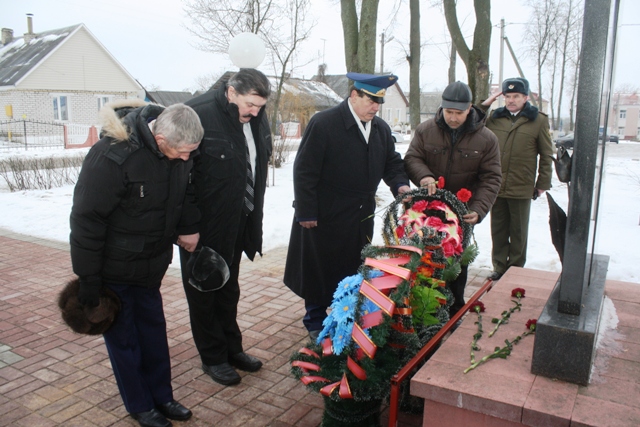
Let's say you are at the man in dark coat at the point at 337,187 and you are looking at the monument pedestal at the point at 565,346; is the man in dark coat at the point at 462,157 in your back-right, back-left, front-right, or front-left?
front-left

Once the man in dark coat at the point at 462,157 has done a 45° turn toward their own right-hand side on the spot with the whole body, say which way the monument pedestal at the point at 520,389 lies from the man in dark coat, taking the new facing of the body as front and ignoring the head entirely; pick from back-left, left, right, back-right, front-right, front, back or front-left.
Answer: front-left

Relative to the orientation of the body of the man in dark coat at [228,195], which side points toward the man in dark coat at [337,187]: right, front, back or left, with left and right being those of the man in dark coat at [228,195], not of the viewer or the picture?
left

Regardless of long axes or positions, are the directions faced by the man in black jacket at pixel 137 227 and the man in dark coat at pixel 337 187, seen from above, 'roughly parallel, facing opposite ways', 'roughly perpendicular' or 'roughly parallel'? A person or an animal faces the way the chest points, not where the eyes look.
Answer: roughly parallel

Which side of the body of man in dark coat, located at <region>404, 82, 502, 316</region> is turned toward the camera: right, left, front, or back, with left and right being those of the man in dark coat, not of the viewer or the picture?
front

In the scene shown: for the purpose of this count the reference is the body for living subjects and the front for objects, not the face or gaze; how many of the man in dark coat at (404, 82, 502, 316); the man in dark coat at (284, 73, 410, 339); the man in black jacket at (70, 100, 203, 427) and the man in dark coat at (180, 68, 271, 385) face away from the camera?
0

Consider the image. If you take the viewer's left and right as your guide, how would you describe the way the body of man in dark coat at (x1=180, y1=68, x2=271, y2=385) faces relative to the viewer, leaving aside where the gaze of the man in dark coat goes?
facing the viewer and to the right of the viewer

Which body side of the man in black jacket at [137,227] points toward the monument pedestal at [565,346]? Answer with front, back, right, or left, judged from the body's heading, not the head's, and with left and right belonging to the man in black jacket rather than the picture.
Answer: front

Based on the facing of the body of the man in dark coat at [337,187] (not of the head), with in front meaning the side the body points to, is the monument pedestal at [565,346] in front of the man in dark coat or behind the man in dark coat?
in front

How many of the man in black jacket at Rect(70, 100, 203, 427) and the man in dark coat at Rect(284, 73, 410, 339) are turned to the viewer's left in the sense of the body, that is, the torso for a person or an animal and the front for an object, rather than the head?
0

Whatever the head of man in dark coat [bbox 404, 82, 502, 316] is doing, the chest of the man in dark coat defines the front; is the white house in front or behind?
behind

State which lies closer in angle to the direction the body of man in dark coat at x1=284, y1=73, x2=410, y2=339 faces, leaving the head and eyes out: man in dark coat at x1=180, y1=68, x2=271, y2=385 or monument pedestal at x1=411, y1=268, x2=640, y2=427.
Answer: the monument pedestal

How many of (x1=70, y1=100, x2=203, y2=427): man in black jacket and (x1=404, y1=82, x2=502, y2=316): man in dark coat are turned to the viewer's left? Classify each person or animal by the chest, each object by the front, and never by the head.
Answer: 0

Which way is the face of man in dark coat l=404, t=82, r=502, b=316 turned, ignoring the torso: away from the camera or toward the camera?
toward the camera

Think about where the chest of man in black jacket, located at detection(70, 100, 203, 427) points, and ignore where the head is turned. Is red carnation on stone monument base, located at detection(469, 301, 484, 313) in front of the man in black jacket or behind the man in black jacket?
in front
